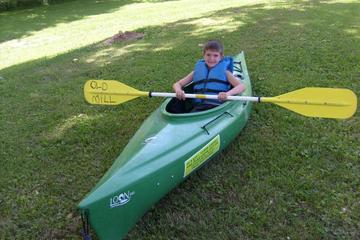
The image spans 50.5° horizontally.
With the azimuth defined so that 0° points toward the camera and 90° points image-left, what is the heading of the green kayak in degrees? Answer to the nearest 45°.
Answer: approximately 45°
